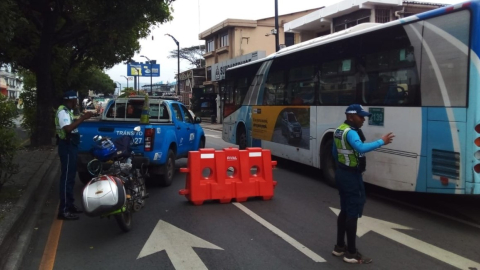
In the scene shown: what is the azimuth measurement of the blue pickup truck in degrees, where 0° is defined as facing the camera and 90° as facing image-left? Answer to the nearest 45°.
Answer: approximately 225°

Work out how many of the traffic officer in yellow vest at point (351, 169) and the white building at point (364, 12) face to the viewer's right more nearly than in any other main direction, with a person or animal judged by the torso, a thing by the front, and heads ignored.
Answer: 1

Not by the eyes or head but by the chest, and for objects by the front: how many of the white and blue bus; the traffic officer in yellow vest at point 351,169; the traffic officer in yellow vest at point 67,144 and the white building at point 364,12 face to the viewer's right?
2

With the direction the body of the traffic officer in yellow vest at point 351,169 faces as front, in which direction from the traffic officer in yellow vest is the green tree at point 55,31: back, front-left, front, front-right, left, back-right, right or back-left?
back-left

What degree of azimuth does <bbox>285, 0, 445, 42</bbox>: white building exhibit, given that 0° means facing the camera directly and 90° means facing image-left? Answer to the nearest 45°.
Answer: approximately 45°

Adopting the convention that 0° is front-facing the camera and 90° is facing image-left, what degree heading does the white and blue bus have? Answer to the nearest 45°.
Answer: approximately 135°

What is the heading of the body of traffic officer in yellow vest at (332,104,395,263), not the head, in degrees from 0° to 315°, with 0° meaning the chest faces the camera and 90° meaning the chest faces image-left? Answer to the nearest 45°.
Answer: approximately 270°

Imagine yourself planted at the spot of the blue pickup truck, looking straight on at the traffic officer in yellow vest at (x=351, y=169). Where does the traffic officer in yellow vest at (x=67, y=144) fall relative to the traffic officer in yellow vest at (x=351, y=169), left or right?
right

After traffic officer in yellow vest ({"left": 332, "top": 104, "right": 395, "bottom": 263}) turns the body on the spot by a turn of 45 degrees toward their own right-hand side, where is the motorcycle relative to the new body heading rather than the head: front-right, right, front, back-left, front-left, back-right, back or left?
back-right

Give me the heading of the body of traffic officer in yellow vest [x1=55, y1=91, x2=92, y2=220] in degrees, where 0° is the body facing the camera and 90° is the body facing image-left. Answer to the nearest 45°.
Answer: approximately 270°

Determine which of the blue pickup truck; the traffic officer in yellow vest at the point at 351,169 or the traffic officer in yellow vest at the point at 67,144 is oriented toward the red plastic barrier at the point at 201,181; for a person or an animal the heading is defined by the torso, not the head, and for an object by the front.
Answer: the traffic officer in yellow vest at the point at 67,144

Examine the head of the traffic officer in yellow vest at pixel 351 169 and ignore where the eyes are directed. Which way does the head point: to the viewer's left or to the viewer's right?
to the viewer's right

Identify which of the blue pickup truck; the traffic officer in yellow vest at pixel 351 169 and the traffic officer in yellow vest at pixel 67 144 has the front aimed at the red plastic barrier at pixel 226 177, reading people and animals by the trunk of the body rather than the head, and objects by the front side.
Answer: the traffic officer in yellow vest at pixel 67 144

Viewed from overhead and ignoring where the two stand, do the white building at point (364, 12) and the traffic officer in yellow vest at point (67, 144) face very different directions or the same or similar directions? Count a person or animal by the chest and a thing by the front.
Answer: very different directions

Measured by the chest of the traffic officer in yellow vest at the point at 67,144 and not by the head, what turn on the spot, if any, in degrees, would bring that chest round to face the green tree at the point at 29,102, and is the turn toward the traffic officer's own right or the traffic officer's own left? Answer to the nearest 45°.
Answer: approximately 90° to the traffic officer's own left
